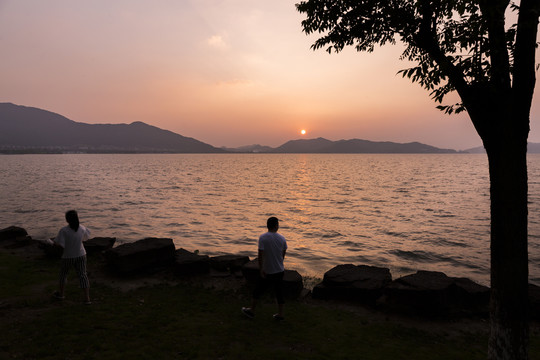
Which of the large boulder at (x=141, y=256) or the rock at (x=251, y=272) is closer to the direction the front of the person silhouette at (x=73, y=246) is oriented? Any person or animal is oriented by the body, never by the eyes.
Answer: the large boulder

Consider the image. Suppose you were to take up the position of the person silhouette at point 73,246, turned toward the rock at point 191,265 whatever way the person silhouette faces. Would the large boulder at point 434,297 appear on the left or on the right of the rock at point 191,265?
right

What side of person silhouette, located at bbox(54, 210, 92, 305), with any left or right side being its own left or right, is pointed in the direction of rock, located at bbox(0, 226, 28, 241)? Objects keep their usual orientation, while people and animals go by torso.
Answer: front

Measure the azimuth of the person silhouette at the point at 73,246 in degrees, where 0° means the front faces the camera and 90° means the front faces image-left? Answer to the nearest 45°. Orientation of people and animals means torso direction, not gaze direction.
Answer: approximately 180°

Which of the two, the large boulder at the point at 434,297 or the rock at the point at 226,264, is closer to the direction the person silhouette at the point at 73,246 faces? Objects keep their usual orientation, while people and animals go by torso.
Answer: the rock

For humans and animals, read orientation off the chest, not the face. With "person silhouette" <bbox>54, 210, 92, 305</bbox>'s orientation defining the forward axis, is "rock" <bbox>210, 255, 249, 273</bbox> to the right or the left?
on its right

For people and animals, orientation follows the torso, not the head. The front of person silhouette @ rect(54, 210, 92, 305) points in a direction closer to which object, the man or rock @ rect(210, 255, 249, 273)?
the rock

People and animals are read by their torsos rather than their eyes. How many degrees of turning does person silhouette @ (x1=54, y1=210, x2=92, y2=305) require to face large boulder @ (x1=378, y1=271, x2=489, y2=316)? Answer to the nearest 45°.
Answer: approximately 135° to its right

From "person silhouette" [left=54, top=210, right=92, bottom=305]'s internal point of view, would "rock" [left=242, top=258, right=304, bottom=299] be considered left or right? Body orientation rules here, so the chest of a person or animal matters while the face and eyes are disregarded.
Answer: on its right

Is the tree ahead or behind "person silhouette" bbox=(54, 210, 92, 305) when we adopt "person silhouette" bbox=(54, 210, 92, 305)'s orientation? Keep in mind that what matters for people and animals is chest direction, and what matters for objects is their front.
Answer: behind

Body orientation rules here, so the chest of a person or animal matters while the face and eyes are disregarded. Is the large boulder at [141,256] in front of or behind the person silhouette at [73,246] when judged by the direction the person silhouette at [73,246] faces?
in front

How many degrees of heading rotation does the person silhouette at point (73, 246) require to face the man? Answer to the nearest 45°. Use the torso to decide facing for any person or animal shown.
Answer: approximately 135° to its right
